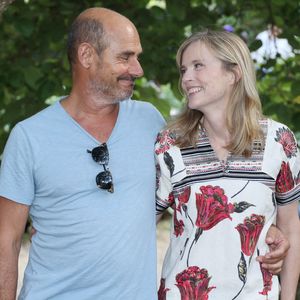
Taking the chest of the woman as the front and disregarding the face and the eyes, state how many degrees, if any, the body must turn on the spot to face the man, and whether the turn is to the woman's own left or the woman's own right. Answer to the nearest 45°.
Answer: approximately 90° to the woman's own right

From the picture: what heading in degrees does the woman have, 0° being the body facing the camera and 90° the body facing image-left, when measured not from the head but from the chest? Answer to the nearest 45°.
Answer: approximately 0°
